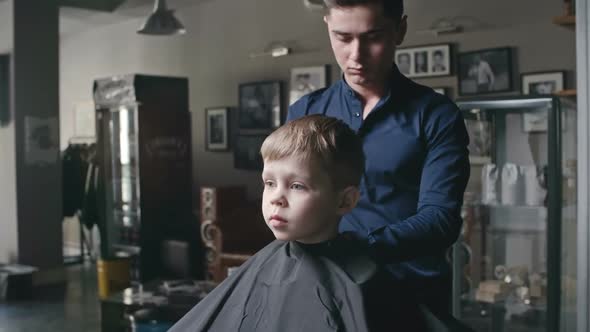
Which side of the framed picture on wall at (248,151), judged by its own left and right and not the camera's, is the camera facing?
front

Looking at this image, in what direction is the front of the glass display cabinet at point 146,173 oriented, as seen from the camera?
facing the viewer and to the left of the viewer

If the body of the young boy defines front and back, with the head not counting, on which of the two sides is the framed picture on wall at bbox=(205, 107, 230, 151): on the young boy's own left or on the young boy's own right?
on the young boy's own right

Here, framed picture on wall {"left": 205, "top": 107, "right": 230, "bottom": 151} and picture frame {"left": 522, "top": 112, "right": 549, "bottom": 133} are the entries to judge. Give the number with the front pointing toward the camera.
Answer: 2

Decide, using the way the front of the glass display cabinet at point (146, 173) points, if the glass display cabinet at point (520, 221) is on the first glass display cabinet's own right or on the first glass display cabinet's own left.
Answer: on the first glass display cabinet's own left

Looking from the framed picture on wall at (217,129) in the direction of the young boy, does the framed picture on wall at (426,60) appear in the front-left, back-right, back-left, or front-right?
front-left

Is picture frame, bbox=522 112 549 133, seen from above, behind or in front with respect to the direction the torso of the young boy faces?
behind

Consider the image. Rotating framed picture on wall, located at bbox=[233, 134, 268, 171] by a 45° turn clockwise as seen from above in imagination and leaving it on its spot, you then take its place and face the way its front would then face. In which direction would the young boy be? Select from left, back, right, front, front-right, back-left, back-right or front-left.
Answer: front-left

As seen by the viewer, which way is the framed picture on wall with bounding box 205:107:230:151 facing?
toward the camera

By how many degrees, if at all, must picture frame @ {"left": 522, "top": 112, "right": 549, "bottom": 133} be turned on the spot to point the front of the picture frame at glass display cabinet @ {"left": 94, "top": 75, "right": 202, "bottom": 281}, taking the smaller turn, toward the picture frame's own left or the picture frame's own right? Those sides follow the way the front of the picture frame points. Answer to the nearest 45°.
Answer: approximately 135° to the picture frame's own right

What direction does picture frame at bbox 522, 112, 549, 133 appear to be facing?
toward the camera

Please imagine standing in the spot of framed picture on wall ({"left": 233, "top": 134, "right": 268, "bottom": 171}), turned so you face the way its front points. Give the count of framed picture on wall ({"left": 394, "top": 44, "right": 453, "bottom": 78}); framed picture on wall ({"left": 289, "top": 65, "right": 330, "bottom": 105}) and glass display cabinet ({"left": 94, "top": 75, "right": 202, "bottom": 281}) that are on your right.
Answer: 1

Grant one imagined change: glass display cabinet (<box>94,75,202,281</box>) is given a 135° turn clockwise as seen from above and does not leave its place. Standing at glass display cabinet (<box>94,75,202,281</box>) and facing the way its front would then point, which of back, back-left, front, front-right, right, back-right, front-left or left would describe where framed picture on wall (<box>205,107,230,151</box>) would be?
right

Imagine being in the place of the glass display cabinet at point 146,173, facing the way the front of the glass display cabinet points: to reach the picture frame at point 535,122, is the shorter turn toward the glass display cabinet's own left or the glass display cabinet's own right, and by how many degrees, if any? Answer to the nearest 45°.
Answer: approximately 90° to the glass display cabinet's own left
